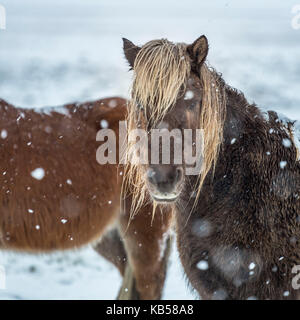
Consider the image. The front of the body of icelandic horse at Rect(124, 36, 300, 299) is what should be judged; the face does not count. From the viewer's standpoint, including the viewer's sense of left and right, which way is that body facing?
facing the viewer and to the left of the viewer

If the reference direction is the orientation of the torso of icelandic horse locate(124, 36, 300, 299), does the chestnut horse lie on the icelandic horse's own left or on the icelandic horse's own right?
on the icelandic horse's own right
